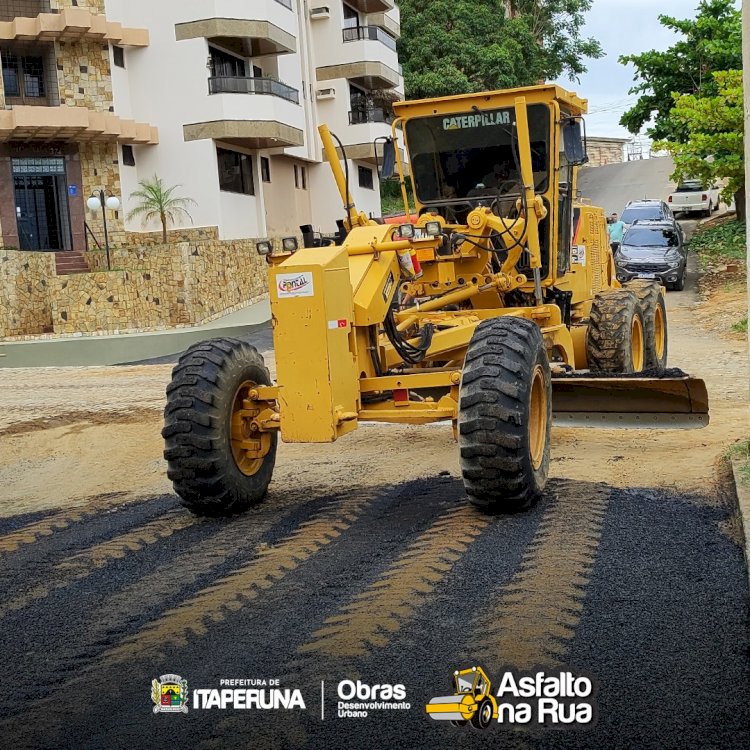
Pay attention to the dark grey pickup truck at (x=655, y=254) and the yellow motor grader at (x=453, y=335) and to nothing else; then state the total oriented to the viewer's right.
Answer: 0

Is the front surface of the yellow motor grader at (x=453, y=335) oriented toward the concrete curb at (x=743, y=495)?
no

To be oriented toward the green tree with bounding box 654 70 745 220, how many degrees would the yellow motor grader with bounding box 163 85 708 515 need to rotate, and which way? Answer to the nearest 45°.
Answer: approximately 135° to its right

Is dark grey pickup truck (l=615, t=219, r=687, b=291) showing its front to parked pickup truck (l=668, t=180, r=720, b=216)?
no

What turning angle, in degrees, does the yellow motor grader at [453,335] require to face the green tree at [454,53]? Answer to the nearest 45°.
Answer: approximately 135° to its right

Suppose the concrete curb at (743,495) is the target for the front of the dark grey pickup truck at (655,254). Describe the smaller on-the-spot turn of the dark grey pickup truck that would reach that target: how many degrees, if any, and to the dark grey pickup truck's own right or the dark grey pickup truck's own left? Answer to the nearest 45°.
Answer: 0° — it already faces it

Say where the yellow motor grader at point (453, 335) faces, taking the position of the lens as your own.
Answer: facing the viewer and to the left of the viewer

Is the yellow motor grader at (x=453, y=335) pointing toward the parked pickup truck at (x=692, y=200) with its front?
no

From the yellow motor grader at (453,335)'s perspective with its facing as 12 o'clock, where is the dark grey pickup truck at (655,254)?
The dark grey pickup truck is roughly at 5 o'clock from the yellow motor grader.

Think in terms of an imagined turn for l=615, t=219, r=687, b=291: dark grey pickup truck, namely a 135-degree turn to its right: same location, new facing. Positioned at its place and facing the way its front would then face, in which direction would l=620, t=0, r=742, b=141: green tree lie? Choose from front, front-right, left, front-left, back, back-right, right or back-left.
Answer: front-right

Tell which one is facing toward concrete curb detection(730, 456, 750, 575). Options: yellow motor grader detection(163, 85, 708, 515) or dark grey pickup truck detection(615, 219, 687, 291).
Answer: the dark grey pickup truck

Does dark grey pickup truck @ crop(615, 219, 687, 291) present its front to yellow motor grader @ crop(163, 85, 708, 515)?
yes

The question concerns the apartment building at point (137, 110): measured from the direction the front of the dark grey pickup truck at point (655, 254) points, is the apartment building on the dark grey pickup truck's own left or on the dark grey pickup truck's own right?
on the dark grey pickup truck's own right

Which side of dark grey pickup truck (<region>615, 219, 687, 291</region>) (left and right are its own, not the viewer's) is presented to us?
front

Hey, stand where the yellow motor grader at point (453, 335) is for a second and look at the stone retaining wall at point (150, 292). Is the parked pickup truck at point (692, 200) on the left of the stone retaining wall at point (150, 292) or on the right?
right

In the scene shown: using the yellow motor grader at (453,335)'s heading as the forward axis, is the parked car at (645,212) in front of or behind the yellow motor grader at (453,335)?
behind

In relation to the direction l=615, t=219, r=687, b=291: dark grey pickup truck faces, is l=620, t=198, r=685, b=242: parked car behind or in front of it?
behind

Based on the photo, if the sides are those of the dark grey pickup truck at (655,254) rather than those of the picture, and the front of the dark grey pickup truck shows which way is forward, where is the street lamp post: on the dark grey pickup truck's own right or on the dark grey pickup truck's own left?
on the dark grey pickup truck's own right
